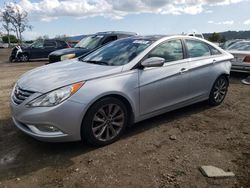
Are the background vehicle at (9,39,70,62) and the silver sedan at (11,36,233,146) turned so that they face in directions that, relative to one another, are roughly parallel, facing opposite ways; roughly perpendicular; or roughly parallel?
roughly parallel

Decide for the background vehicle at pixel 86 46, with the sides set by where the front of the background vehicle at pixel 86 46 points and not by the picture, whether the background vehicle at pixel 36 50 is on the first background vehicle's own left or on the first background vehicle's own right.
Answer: on the first background vehicle's own right

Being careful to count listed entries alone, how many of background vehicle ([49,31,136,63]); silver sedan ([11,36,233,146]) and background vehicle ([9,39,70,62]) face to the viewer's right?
0

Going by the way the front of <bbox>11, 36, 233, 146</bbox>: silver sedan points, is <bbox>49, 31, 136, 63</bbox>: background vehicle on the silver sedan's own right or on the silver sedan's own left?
on the silver sedan's own right

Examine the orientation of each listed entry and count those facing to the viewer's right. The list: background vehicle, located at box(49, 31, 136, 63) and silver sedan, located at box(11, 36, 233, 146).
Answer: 0

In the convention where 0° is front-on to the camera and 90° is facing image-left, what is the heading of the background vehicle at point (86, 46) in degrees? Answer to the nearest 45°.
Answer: approximately 45°

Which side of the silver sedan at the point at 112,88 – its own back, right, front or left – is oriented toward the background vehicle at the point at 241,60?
back

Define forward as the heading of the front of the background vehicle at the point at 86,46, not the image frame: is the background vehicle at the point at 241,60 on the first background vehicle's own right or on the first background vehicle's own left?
on the first background vehicle's own left

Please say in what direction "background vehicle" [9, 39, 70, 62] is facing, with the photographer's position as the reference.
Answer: facing the viewer and to the left of the viewer

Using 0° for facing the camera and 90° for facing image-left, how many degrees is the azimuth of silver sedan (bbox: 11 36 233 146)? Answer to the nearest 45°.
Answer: approximately 45°

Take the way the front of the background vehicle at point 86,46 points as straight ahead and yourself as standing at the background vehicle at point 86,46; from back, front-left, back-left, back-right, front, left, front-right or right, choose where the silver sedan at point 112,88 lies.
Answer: front-left

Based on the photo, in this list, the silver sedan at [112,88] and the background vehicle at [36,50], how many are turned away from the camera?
0

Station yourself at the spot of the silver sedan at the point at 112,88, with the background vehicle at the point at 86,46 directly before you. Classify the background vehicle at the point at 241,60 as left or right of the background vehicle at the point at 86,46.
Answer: right
